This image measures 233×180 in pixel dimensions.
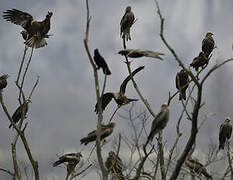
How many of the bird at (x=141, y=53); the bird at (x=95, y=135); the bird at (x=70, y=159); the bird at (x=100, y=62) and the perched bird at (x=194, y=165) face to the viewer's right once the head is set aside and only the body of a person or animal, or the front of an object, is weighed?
2

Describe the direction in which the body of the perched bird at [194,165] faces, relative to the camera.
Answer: to the viewer's left

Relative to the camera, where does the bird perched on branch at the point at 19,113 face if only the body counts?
to the viewer's right

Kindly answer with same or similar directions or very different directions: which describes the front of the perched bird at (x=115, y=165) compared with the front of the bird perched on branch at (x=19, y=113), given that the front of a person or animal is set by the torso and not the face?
very different directions
